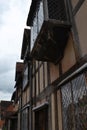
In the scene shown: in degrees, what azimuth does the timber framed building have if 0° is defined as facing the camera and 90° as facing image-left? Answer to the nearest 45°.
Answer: approximately 45°
